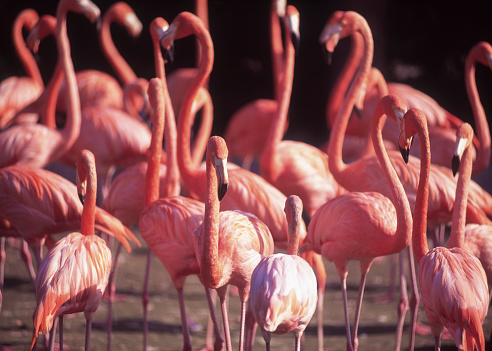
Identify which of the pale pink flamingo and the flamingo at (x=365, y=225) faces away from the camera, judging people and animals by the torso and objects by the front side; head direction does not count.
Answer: the pale pink flamingo

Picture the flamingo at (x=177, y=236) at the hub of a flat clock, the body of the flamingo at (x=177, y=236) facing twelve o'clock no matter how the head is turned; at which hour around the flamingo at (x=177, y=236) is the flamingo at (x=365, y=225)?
the flamingo at (x=365, y=225) is roughly at 6 o'clock from the flamingo at (x=177, y=236).

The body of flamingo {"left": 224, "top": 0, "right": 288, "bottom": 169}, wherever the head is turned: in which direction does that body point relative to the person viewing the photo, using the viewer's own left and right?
facing to the right of the viewer

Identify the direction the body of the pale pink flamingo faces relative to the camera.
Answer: away from the camera

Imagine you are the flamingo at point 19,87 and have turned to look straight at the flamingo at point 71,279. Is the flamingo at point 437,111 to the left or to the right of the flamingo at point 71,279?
left

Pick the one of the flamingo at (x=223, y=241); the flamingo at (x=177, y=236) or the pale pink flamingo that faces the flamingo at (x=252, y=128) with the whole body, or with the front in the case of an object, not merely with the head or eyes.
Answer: the pale pink flamingo

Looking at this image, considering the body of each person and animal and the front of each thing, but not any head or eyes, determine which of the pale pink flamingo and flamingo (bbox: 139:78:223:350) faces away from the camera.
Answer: the pale pink flamingo

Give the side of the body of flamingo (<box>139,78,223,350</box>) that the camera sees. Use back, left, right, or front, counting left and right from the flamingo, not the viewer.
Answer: left

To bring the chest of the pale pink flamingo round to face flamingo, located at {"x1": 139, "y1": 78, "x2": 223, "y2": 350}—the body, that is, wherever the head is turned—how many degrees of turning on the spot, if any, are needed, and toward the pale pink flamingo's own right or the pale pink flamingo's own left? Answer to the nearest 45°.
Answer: approximately 45° to the pale pink flamingo's own left

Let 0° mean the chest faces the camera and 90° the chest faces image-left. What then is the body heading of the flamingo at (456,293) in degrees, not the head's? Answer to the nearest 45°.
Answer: approximately 135°

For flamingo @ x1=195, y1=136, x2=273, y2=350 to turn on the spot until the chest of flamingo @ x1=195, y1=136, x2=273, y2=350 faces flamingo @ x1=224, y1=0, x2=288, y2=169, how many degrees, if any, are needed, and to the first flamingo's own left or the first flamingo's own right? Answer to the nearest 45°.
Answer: approximately 135° to the first flamingo's own right
